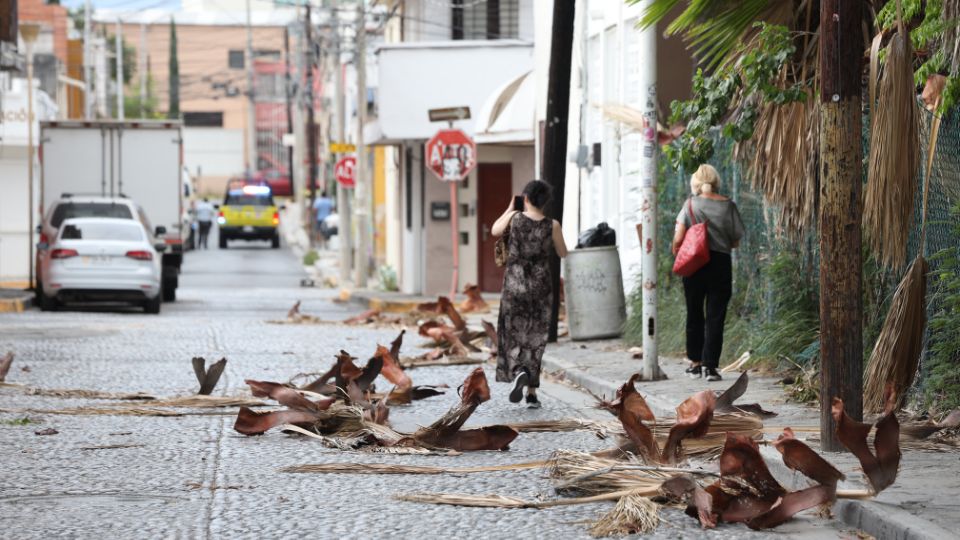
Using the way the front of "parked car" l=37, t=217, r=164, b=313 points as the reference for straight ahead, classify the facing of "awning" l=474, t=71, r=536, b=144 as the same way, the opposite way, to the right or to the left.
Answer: to the left

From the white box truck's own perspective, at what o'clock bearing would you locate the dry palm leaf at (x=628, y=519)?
The dry palm leaf is roughly at 6 o'clock from the white box truck.

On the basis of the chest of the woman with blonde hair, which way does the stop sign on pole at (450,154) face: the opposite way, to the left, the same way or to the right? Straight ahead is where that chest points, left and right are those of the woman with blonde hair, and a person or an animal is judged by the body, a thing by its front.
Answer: the opposite way

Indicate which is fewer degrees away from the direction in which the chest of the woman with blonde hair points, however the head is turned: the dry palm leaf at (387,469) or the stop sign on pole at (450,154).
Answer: the stop sign on pole

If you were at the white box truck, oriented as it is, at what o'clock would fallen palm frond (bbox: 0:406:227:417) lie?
The fallen palm frond is roughly at 6 o'clock from the white box truck.

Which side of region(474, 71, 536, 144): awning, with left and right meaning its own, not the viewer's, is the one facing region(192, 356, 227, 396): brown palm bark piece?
left

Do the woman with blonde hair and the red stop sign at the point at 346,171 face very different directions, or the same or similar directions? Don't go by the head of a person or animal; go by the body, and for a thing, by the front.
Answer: very different directions

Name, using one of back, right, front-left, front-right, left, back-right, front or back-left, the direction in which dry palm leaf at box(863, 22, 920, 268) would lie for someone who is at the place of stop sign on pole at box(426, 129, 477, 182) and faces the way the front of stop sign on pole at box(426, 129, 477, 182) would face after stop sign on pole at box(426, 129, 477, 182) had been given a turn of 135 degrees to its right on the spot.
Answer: back-left

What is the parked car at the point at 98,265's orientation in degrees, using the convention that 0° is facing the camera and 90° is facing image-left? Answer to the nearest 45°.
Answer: approximately 180°

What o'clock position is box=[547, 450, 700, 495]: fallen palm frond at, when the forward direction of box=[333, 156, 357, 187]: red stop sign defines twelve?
The fallen palm frond is roughly at 12 o'clock from the red stop sign.

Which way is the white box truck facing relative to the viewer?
away from the camera

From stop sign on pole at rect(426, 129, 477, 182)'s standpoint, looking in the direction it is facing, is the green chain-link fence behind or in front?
in front

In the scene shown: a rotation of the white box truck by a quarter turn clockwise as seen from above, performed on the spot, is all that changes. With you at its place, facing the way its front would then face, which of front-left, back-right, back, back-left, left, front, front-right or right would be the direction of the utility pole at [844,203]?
right

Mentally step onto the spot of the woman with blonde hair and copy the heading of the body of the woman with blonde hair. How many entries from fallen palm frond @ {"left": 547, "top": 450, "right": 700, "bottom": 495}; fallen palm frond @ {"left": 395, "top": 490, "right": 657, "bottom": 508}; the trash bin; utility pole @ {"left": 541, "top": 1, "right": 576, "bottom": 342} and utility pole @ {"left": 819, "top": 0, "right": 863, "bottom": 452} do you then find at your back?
3

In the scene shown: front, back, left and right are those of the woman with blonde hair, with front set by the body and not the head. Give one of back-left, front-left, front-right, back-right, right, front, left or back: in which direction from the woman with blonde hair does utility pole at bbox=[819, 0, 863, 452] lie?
back

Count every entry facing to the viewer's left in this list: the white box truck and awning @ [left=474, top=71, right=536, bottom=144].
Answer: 1
